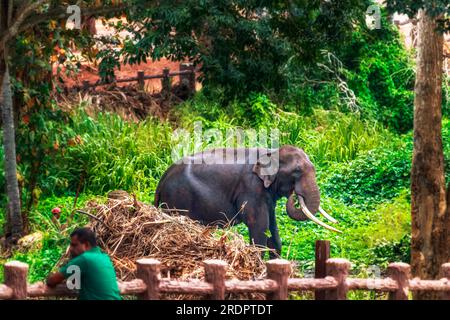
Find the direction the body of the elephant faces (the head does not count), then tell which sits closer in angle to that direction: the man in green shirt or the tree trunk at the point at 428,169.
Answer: the tree trunk

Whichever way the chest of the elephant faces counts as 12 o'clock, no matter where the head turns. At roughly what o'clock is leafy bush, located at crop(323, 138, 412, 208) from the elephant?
The leafy bush is roughly at 10 o'clock from the elephant.

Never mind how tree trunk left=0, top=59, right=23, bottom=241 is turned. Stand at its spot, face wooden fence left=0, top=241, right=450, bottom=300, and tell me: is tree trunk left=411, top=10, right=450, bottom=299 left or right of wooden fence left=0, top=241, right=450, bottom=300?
left

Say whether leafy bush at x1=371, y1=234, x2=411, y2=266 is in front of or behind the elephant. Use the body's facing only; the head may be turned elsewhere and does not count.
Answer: in front

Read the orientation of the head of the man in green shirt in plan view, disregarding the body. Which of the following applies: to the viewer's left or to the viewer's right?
to the viewer's left

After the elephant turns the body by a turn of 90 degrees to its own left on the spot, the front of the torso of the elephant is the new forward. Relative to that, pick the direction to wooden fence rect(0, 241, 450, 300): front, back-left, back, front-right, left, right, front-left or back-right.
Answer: back

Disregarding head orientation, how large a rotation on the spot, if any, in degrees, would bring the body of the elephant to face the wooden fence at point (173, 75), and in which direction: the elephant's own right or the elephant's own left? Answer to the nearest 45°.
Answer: approximately 90° to the elephant's own left

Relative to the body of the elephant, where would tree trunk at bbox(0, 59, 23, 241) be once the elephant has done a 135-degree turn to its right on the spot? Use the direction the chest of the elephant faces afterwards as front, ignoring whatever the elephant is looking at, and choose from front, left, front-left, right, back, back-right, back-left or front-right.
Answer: front-right

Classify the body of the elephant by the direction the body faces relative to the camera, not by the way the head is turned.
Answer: to the viewer's right

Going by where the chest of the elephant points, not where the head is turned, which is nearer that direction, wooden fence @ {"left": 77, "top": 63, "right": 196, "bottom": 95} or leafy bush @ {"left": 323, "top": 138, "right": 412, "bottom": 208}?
the leafy bush

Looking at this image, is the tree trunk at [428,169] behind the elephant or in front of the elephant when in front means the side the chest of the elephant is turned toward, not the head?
in front

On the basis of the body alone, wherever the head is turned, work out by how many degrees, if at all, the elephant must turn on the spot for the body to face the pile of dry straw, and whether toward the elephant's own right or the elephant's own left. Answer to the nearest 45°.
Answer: approximately 90° to the elephant's own right
